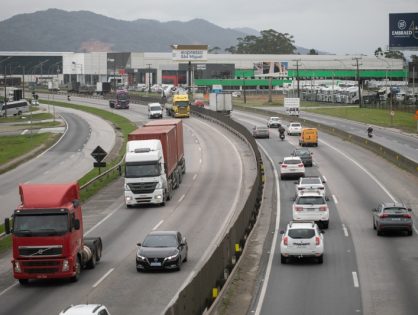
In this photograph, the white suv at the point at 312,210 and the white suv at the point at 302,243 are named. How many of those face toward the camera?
0

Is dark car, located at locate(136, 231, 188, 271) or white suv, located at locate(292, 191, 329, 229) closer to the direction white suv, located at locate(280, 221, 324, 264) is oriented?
the white suv, located at locate(292, 191, 329, 229)

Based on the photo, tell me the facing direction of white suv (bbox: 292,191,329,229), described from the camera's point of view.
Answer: facing away from the viewer

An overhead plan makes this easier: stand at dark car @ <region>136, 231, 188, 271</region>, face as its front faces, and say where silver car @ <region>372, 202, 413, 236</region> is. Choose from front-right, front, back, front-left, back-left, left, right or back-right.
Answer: back-left

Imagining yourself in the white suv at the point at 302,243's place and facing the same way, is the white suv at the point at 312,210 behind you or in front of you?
in front

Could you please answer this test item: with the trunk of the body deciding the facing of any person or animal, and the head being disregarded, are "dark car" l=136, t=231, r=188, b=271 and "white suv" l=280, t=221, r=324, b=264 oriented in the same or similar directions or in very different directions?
very different directions

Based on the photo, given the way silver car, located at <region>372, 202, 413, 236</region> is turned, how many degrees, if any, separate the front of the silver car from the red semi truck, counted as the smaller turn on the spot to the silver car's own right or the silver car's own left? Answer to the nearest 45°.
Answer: approximately 135° to the silver car's own left

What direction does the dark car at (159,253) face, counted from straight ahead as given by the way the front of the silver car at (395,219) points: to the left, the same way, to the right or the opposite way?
the opposite way

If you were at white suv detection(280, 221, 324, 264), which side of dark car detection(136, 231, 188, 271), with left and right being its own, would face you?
left

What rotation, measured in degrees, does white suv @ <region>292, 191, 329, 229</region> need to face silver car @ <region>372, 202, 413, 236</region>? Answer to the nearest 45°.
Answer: approximately 135° to its right

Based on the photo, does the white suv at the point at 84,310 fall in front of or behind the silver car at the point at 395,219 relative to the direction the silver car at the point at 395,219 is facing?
behind

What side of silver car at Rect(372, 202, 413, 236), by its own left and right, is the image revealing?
back

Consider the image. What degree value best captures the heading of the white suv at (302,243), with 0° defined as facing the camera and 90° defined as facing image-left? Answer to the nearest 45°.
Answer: approximately 180°

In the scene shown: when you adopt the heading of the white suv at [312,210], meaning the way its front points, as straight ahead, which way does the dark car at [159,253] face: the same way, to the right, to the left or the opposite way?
the opposite way

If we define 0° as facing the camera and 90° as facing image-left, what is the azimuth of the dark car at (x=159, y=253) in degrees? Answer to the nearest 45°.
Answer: approximately 0°
